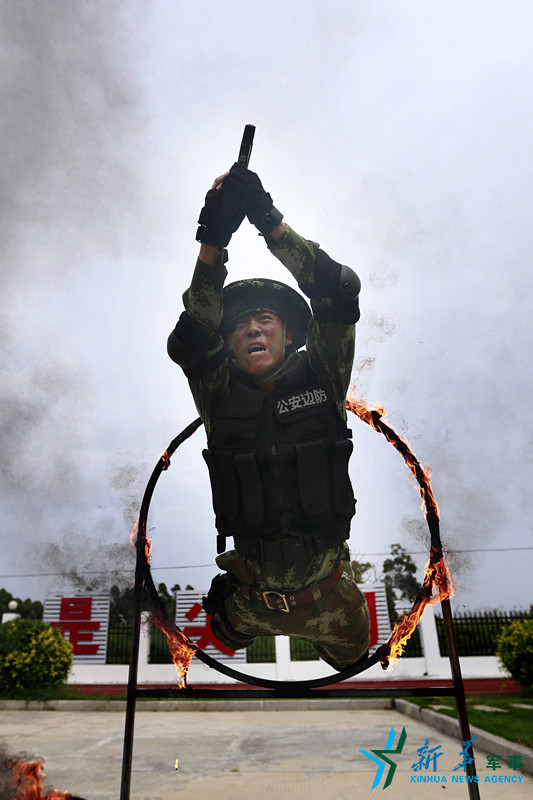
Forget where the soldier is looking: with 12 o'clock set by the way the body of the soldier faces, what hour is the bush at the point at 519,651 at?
The bush is roughly at 7 o'clock from the soldier.

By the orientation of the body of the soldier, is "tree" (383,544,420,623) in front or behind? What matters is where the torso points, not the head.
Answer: behind

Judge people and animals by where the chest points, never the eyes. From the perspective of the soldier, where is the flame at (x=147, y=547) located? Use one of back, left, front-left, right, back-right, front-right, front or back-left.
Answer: back-right

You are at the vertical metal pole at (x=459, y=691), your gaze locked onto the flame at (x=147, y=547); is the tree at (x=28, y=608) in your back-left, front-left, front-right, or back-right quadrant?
front-right

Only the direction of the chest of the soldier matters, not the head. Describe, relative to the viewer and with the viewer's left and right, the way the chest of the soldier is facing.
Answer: facing the viewer

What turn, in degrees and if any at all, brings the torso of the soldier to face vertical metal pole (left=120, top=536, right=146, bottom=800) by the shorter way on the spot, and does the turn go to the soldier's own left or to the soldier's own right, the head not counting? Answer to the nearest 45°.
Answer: approximately 135° to the soldier's own right
